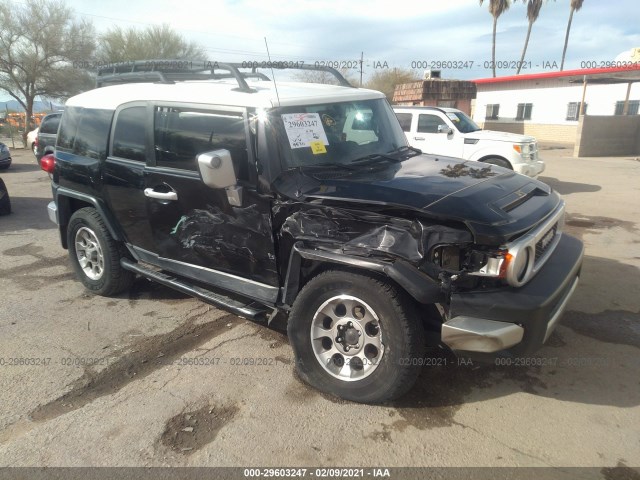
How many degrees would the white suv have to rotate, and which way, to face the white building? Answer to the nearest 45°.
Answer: approximately 135° to its left

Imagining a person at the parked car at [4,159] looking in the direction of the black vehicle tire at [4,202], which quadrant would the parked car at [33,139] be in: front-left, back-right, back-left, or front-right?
back-left

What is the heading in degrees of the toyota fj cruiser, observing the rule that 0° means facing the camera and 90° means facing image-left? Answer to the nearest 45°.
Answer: approximately 315°

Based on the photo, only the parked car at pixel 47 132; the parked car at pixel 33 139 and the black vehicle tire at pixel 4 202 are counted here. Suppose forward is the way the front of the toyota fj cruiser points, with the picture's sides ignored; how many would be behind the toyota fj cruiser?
3

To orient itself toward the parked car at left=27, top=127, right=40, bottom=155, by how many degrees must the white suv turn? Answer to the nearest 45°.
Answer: approximately 135° to its right

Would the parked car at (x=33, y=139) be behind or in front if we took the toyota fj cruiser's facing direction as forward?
behind

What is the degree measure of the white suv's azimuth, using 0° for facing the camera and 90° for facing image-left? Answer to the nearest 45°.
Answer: approximately 315°
